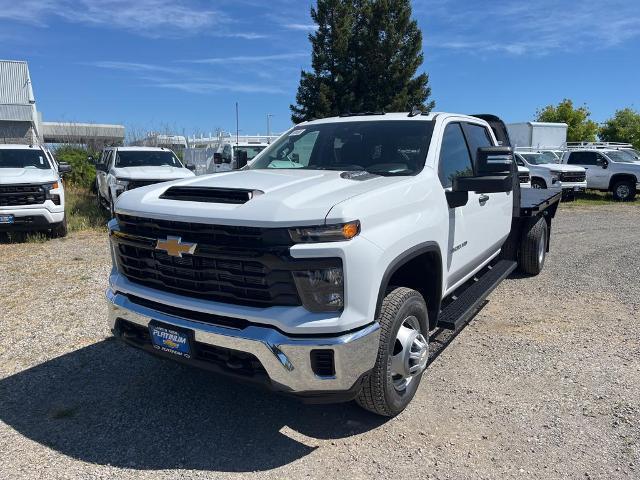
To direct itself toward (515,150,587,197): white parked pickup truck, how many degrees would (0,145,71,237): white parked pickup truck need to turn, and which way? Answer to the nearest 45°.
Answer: approximately 90° to its left

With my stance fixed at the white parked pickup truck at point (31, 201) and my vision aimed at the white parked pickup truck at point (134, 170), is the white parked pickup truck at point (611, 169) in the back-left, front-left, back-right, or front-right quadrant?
front-right

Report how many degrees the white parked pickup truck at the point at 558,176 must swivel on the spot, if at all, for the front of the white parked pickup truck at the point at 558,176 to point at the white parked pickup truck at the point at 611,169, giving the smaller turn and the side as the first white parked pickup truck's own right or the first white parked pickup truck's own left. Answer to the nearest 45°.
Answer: approximately 90° to the first white parked pickup truck's own left

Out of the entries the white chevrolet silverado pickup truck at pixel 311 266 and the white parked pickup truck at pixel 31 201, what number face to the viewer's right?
0

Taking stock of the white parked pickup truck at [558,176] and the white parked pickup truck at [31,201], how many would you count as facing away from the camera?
0

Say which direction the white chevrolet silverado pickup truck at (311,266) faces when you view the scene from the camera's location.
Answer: facing the viewer and to the left of the viewer

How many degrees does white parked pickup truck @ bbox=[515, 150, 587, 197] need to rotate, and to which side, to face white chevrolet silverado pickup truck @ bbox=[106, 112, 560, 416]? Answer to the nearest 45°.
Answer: approximately 45° to its right

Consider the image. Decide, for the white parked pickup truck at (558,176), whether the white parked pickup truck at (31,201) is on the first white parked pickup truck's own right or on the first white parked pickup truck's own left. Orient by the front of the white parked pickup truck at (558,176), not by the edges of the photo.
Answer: on the first white parked pickup truck's own right

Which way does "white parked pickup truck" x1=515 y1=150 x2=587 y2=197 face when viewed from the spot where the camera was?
facing the viewer and to the right of the viewer

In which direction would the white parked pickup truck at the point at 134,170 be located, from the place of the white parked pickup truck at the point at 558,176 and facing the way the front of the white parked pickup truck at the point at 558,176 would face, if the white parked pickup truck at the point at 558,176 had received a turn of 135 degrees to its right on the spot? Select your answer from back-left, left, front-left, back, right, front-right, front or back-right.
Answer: front-left

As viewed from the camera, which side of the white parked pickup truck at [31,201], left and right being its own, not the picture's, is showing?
front

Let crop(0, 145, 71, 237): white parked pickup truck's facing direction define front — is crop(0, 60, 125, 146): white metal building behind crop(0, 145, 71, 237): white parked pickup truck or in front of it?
behind
